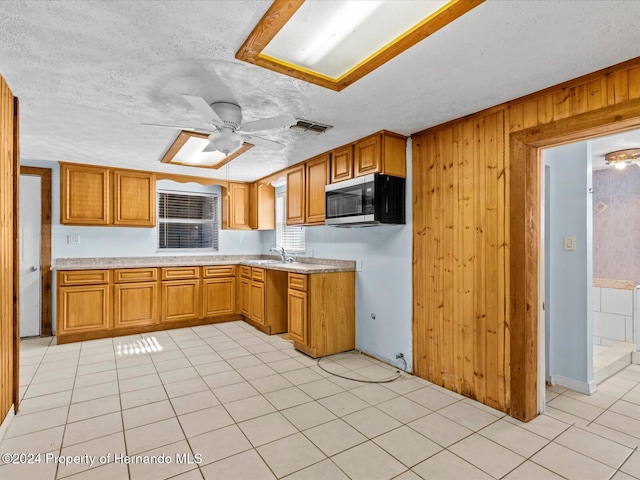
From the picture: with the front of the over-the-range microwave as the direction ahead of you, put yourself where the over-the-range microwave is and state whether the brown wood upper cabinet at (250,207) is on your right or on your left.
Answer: on your right

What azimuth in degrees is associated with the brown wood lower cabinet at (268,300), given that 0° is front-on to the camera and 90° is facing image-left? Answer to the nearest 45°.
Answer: approximately 45°

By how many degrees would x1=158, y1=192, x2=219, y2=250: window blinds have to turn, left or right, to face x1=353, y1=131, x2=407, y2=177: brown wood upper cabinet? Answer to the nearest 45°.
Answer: approximately 45° to its left

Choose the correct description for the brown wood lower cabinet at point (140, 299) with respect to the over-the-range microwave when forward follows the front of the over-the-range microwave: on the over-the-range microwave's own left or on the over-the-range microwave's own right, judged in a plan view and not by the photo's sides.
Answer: on the over-the-range microwave's own right

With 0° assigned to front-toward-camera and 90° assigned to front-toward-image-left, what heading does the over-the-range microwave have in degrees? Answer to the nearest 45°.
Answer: approximately 45°

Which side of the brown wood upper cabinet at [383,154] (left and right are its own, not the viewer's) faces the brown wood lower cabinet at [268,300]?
right

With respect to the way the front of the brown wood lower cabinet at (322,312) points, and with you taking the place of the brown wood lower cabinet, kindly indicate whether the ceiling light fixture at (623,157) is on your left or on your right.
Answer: on your left

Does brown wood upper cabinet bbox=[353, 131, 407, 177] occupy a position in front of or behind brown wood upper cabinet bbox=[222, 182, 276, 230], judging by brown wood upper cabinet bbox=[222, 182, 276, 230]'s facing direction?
in front

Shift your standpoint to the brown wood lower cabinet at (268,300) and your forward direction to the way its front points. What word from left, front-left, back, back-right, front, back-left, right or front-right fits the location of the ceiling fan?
front-left

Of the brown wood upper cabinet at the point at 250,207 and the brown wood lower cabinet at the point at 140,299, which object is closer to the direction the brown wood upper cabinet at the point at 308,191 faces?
the brown wood lower cabinet

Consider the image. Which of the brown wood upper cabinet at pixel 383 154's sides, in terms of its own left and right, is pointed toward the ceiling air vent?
front

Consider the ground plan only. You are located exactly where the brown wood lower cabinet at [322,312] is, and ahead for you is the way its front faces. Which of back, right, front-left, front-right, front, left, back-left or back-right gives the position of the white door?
front-right

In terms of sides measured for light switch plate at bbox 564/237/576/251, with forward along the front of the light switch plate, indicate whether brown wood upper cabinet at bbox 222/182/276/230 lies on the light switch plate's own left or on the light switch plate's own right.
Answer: on the light switch plate's own right

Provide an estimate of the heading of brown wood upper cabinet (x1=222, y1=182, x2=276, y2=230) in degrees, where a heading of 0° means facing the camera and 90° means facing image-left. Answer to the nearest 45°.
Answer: approximately 0°
